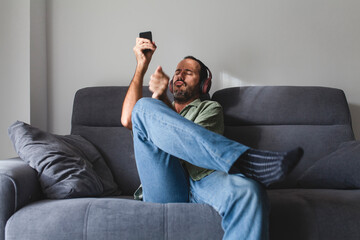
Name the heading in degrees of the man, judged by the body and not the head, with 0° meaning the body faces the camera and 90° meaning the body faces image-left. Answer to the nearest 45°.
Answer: approximately 0°

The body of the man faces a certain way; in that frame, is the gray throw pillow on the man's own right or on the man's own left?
on the man's own right

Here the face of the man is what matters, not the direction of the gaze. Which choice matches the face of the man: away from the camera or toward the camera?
toward the camera

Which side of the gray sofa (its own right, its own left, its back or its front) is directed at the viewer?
front
